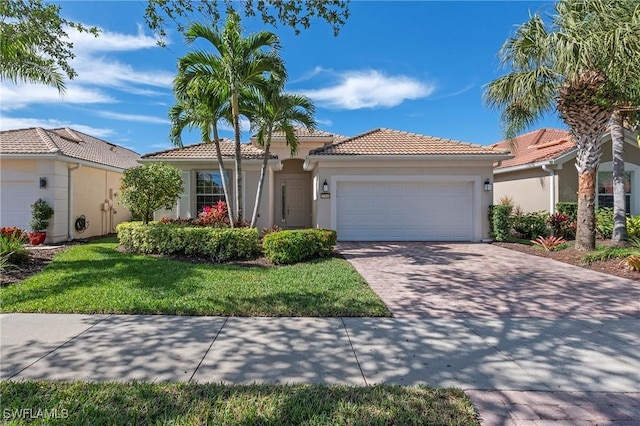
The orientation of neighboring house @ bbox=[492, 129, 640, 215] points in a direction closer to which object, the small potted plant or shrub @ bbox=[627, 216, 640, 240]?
the shrub

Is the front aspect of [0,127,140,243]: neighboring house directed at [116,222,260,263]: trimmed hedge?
no

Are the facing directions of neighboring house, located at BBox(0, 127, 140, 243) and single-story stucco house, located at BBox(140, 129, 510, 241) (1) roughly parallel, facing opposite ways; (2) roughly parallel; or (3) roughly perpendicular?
roughly parallel

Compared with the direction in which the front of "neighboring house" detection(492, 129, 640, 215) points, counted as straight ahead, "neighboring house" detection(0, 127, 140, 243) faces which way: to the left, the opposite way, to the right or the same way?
the same way

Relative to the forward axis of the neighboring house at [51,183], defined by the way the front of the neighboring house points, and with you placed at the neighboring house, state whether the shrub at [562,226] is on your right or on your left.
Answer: on your left

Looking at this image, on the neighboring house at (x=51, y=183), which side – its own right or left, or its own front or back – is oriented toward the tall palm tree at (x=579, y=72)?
left

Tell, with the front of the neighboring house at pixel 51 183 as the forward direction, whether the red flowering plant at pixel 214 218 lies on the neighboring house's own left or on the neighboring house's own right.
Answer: on the neighboring house's own left

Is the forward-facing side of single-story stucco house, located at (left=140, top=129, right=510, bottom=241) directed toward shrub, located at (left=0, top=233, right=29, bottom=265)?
no

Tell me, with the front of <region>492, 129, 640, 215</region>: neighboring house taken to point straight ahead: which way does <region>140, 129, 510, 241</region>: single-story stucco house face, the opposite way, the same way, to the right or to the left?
the same way

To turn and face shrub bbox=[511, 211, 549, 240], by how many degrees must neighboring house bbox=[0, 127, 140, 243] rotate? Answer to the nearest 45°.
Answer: approximately 90° to its left

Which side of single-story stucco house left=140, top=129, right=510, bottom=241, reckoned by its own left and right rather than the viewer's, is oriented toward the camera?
front

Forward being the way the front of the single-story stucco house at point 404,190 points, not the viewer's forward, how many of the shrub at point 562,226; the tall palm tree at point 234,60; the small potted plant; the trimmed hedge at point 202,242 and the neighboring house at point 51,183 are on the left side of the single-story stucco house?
1

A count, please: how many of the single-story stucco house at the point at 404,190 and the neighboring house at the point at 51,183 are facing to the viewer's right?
0

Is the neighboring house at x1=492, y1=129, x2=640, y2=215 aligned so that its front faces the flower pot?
no

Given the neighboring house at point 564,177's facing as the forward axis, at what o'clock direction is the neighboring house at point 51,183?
the neighboring house at point 51,183 is roughly at 3 o'clock from the neighboring house at point 564,177.

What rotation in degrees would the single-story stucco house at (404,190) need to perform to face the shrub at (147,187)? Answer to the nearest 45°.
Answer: approximately 90° to its right
